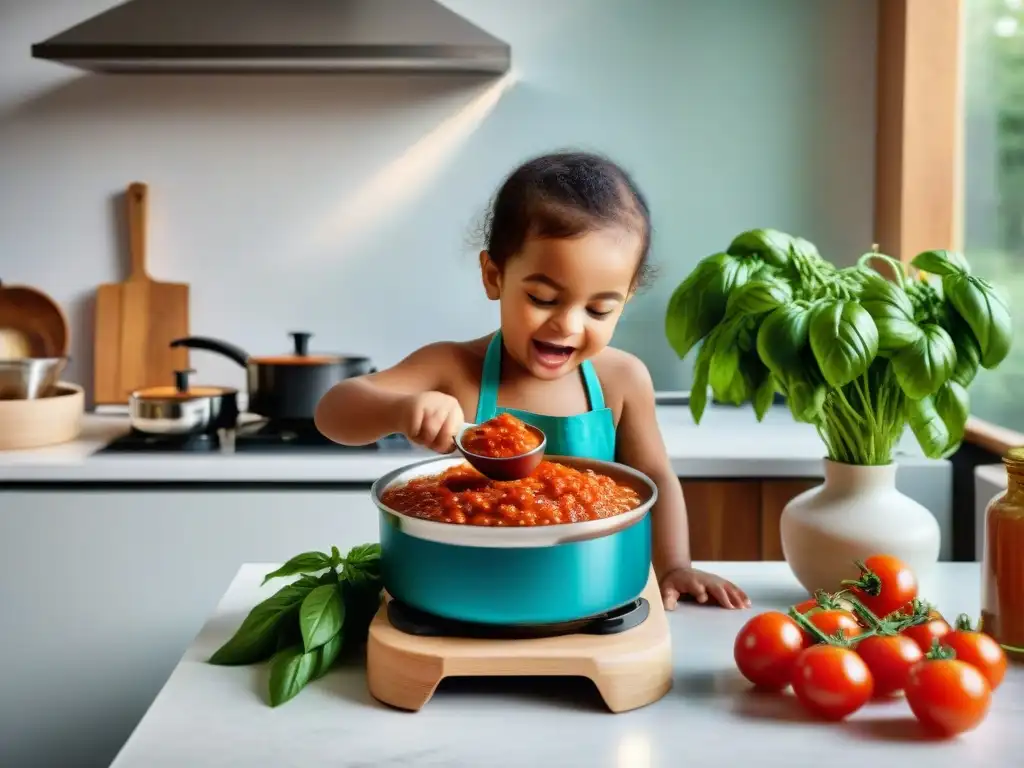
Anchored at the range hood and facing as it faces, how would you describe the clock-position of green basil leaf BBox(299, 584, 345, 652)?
The green basil leaf is roughly at 12 o'clock from the range hood.

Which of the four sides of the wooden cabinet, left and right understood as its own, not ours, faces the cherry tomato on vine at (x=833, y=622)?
front

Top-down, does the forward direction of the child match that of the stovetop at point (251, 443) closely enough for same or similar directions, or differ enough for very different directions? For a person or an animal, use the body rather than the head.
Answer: same or similar directions

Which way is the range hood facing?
toward the camera

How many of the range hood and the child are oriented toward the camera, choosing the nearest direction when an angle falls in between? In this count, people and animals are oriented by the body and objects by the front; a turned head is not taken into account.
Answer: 2

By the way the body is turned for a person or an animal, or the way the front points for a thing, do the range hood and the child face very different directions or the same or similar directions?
same or similar directions

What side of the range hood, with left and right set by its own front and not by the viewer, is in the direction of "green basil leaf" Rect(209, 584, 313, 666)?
front

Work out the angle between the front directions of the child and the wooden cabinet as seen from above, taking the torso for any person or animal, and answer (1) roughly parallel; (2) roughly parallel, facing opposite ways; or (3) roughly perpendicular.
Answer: roughly parallel

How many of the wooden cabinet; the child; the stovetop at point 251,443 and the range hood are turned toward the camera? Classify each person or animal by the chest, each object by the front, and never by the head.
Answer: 4

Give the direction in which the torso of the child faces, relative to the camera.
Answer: toward the camera

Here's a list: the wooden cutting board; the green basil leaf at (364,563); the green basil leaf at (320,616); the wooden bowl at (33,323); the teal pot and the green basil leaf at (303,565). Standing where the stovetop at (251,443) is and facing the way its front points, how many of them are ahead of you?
4

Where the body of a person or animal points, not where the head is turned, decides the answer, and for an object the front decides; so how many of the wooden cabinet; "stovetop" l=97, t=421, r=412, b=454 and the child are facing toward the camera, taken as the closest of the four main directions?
3

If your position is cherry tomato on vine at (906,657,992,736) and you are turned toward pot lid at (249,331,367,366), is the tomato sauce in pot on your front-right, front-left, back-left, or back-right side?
front-left

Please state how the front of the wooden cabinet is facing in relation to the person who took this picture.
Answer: facing the viewer

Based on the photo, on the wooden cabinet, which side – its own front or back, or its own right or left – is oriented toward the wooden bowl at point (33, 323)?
right
